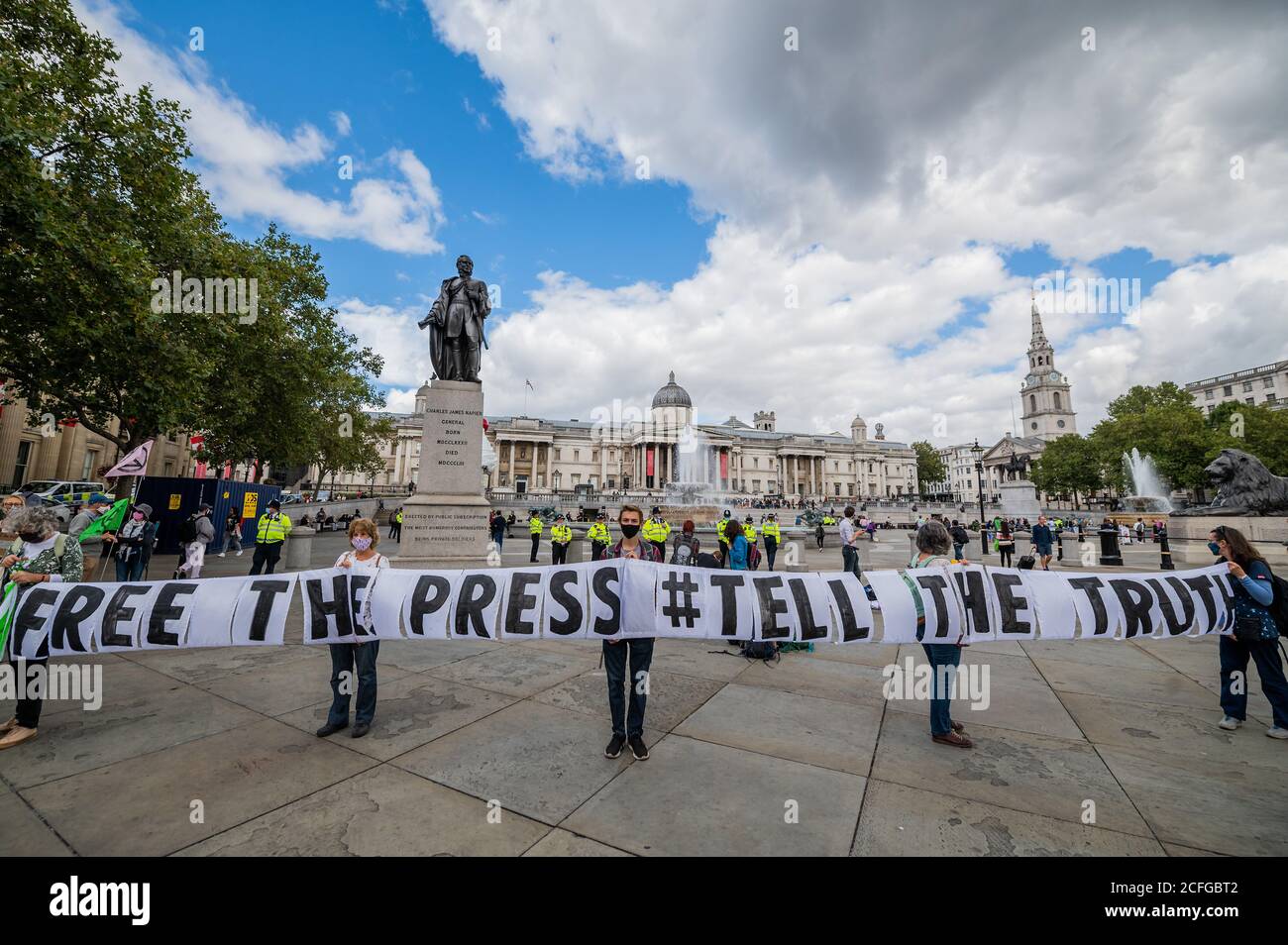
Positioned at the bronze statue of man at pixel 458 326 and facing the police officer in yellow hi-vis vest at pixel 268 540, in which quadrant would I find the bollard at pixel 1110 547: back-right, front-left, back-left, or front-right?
back-left

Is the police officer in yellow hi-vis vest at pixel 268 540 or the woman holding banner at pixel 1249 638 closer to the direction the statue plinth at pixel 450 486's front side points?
the woman holding banner

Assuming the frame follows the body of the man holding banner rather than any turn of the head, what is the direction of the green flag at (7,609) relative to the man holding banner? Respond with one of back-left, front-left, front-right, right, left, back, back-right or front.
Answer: right

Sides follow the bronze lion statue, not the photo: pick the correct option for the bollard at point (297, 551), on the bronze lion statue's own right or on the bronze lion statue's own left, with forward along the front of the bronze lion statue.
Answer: on the bronze lion statue's own left

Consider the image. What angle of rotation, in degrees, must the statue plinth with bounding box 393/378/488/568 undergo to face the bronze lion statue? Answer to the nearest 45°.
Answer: approximately 90° to its left

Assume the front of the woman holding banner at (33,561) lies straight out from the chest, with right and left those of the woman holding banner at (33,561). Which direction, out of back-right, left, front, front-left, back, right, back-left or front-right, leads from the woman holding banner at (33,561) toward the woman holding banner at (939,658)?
left

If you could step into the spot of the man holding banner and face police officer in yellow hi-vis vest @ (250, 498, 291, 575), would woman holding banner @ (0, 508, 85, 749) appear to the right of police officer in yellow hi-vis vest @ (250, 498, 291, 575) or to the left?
left

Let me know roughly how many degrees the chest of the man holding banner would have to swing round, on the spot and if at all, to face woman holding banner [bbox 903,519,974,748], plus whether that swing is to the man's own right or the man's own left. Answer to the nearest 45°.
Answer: approximately 90° to the man's own left
